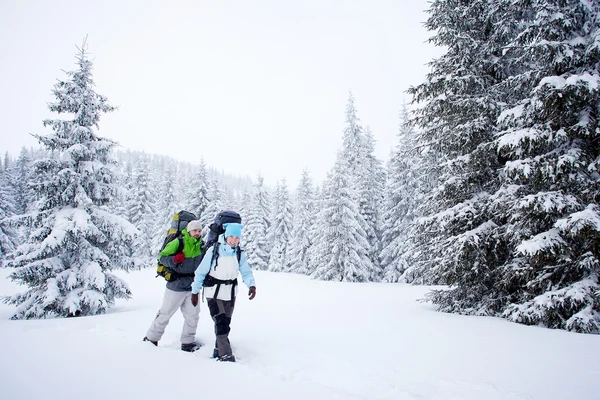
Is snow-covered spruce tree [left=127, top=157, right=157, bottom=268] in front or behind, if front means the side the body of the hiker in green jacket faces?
behind

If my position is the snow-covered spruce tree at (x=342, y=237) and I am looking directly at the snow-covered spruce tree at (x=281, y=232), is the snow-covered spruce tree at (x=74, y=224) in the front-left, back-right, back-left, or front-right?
back-left

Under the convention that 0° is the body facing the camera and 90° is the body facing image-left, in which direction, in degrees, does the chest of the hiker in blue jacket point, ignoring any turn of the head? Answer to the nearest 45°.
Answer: approximately 315°

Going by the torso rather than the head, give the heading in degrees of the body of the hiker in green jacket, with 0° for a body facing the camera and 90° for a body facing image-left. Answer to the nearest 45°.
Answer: approximately 315°

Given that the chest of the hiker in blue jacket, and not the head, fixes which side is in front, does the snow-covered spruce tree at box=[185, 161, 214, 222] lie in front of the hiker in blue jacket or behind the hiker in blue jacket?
behind

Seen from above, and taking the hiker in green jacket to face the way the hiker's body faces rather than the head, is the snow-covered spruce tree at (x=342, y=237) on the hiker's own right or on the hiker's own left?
on the hiker's own left
